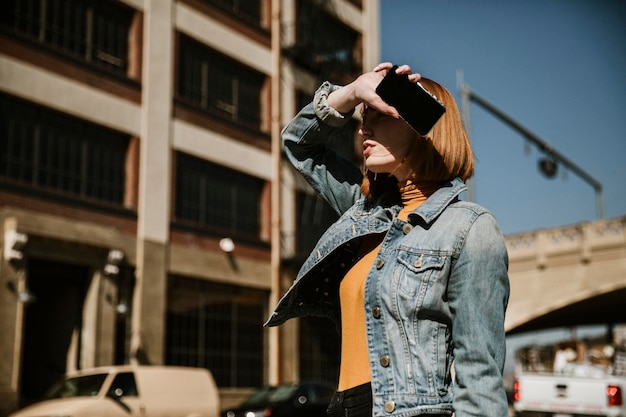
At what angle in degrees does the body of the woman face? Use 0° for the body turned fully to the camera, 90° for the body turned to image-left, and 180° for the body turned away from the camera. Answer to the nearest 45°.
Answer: approximately 45°

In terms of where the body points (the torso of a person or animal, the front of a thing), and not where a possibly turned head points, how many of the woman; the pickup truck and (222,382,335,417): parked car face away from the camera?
1

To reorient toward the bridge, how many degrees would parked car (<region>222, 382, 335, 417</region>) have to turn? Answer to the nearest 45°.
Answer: approximately 180°

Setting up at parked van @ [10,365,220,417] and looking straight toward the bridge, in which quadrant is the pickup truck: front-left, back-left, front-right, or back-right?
front-right

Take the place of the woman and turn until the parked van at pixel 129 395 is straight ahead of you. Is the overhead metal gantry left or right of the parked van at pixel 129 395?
right

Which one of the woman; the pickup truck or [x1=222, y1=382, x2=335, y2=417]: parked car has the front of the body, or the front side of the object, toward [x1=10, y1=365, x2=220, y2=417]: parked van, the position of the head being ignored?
[x1=222, y1=382, x2=335, y2=417]: parked car

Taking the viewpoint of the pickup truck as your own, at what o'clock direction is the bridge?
The bridge is roughly at 12 o'clock from the pickup truck.

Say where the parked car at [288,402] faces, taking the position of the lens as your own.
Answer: facing the viewer and to the left of the viewer

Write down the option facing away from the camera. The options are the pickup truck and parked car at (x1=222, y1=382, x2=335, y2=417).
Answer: the pickup truck

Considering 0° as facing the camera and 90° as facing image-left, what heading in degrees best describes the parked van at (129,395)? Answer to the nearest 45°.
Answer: approximately 45°

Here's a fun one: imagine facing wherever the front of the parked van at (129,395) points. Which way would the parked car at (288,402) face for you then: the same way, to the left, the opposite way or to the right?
the same way

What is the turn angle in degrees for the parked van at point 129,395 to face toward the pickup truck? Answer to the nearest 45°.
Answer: approximately 135° to its left

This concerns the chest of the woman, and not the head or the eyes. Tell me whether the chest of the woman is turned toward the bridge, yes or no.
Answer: no

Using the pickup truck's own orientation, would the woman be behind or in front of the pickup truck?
behind

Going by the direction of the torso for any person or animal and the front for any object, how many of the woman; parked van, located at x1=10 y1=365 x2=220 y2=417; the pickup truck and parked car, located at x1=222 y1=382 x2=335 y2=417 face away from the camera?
1

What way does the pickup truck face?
away from the camera

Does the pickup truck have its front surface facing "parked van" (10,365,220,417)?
no
